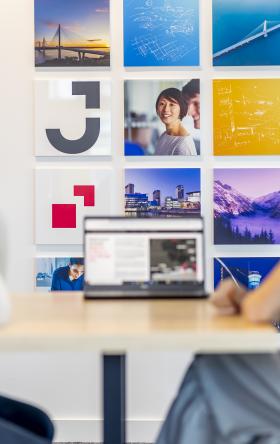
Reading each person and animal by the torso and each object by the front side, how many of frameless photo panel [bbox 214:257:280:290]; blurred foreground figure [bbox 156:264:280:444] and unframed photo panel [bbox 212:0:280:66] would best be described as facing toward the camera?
2

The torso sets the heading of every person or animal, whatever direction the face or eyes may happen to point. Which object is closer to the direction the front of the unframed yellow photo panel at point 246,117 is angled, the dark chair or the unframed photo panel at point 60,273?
the dark chair

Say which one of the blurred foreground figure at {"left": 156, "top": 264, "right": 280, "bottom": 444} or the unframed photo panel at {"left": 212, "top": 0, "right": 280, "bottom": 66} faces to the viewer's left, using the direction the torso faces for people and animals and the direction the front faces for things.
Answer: the blurred foreground figure

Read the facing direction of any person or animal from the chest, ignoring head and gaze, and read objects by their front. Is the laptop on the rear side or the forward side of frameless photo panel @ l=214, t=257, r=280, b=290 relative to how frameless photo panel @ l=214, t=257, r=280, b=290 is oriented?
on the forward side

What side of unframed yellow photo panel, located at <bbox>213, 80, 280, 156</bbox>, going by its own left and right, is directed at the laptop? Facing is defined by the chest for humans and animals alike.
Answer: front

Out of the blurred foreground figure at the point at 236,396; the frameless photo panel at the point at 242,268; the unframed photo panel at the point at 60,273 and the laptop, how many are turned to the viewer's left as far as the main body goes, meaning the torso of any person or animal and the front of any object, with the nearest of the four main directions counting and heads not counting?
1

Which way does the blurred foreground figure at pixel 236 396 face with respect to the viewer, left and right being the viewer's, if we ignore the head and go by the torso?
facing to the left of the viewer

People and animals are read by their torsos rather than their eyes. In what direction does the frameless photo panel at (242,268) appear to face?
toward the camera

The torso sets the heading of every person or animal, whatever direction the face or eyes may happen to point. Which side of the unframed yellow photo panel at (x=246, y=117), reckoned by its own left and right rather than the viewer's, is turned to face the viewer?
front

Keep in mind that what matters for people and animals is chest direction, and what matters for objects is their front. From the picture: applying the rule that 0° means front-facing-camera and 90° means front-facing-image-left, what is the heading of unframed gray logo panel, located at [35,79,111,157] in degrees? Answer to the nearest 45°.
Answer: approximately 0°

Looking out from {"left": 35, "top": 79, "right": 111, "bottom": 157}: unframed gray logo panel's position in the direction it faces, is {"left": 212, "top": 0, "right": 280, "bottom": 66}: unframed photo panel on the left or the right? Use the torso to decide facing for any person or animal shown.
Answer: on its left

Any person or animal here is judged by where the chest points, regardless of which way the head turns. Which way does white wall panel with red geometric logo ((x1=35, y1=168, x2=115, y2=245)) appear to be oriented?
toward the camera

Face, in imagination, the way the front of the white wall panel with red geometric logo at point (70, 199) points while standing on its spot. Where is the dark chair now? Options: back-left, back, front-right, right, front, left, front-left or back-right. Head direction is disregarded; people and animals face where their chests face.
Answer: front

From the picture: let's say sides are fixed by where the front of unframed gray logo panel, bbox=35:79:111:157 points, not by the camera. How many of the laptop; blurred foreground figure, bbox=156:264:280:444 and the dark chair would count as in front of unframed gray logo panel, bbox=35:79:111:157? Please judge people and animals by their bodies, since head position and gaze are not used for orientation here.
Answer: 3

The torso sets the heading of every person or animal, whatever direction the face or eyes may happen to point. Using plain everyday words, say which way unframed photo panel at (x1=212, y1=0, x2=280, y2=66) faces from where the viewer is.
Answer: facing the viewer
